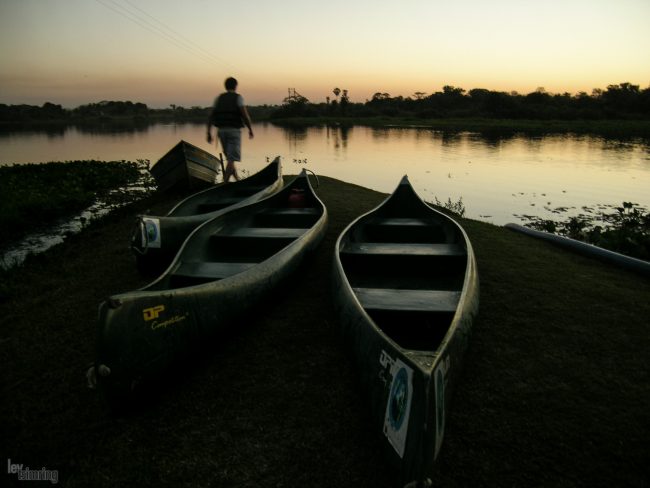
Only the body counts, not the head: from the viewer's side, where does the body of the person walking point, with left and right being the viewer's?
facing away from the viewer

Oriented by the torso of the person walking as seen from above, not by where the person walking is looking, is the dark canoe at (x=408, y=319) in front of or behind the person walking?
behind

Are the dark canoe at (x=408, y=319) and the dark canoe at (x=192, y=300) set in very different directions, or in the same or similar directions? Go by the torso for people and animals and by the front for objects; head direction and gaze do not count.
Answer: same or similar directions

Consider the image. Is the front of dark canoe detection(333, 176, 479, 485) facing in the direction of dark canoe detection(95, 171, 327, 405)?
no

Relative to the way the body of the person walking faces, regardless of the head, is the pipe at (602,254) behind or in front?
behind

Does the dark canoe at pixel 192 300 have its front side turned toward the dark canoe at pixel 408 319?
no

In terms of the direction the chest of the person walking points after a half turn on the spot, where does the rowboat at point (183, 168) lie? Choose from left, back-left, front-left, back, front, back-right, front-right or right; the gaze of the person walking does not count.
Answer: back-right
